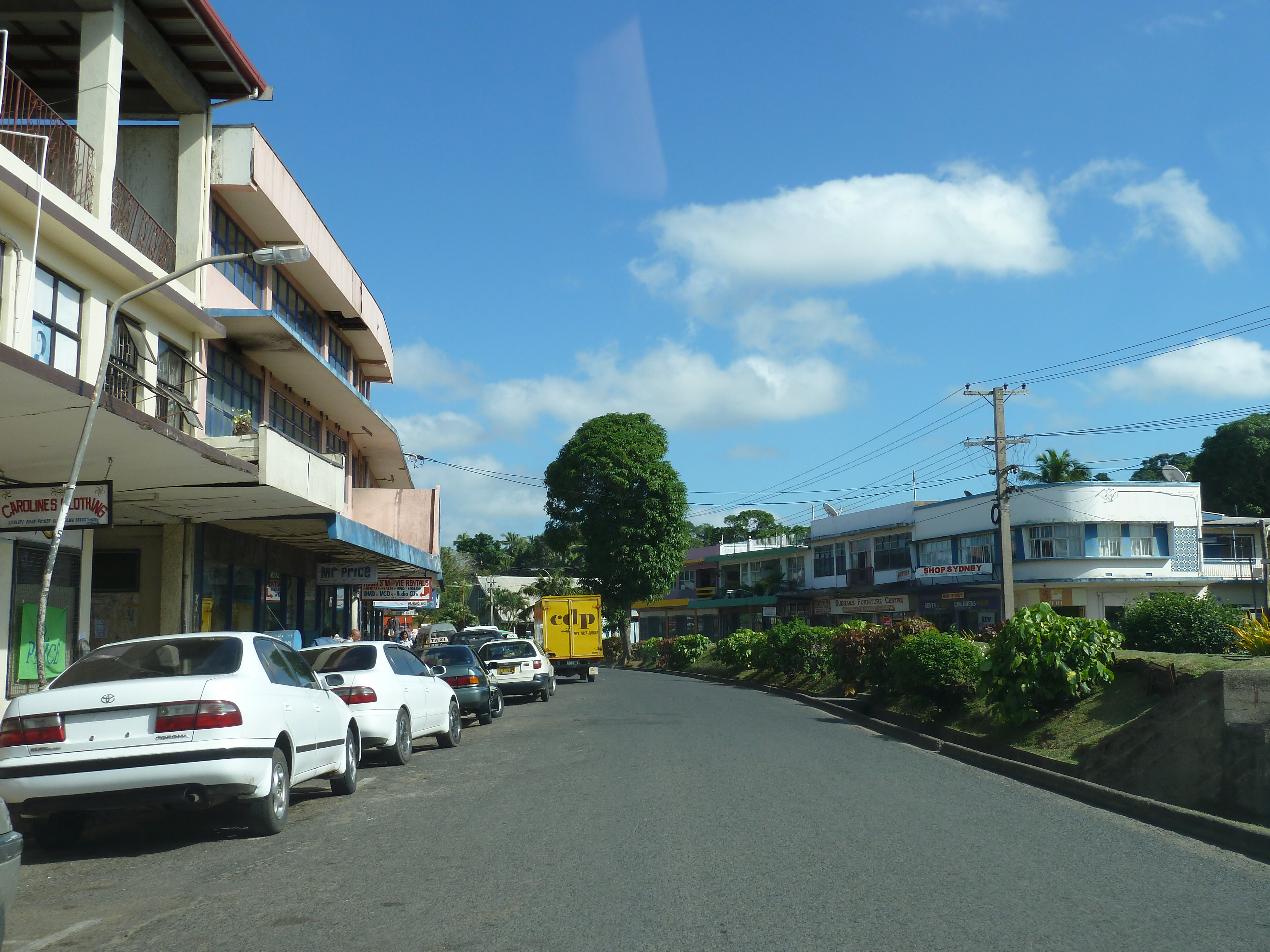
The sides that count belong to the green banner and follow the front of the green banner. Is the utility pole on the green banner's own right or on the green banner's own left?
on the green banner's own left

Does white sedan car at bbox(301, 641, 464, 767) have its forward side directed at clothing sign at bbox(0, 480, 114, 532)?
no

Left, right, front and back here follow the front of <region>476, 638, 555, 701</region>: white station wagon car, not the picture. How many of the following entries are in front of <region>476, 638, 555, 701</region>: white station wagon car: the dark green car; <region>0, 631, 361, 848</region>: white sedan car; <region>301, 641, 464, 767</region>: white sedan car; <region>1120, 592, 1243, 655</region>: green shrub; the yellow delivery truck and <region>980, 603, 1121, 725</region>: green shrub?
1

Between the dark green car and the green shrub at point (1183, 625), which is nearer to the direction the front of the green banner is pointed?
the green shrub

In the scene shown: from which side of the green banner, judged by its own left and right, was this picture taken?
front

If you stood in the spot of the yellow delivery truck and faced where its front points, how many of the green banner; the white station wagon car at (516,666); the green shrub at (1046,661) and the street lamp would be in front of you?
0

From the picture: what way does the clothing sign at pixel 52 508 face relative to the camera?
toward the camera

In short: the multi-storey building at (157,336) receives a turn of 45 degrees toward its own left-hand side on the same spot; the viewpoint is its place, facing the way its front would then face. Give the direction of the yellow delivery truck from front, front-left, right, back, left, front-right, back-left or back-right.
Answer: front-left

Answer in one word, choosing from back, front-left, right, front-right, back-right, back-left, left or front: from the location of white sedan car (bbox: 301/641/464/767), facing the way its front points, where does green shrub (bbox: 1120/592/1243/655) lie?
front-right

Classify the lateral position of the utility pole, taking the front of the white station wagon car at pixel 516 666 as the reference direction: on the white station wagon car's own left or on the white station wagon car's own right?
on the white station wagon car's own right

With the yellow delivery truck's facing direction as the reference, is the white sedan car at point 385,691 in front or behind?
behind

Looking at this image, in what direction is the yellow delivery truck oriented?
away from the camera

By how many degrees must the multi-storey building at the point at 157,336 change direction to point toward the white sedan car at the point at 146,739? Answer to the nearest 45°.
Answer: approximately 45° to its right

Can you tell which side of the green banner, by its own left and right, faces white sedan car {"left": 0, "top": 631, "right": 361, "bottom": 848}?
front
